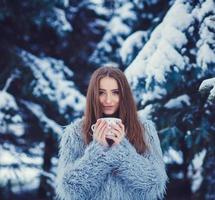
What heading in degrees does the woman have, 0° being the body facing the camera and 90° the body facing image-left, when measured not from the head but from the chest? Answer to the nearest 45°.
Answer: approximately 0°

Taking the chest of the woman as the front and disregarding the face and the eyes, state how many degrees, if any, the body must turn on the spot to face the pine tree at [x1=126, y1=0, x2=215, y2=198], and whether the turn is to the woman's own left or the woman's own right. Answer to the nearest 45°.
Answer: approximately 135° to the woman's own left
